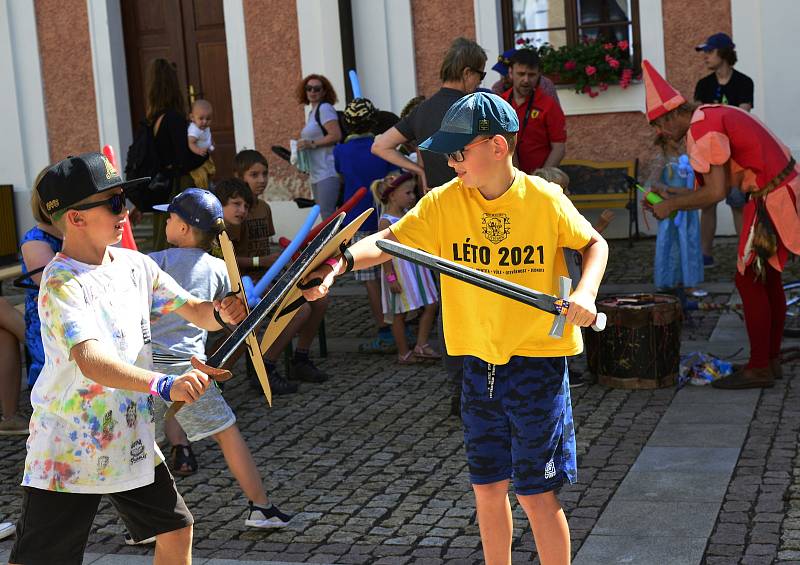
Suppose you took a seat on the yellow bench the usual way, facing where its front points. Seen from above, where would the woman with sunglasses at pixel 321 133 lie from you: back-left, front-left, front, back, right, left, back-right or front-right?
front-right

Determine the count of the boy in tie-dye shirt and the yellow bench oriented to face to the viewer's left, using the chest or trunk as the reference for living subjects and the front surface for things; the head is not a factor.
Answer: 0

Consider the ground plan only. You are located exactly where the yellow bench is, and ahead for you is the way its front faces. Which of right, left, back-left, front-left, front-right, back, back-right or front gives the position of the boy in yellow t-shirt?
front

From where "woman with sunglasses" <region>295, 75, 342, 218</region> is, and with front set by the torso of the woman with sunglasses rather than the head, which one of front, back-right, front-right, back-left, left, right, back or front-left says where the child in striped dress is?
front-left

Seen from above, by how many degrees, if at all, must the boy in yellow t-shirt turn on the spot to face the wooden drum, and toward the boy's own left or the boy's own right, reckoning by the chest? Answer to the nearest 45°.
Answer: approximately 135° to the boy's own right

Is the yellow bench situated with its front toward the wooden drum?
yes

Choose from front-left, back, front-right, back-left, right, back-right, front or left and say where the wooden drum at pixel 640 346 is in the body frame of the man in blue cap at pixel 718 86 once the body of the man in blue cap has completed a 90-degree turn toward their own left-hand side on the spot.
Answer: front-right

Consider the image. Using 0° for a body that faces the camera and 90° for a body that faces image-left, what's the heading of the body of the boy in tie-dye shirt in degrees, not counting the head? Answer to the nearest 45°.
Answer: approximately 315°

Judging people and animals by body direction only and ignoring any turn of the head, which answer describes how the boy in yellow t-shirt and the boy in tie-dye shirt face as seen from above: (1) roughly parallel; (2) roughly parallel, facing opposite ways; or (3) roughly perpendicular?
roughly perpendicular

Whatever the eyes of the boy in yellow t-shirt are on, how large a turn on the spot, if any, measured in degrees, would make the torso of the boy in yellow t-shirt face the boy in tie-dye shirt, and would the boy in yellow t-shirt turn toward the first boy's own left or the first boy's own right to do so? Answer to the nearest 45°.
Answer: approximately 45° to the first boy's own right

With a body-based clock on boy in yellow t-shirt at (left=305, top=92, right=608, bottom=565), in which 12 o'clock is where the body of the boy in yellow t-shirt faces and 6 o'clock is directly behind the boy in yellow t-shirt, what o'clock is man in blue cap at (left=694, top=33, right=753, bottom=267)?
The man in blue cap is roughly at 5 o'clock from the boy in yellow t-shirt.

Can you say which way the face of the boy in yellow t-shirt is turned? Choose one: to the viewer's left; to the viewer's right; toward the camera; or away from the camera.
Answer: to the viewer's left

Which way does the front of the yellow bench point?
toward the camera

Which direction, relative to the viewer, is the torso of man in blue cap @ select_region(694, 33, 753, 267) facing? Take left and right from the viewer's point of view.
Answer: facing the viewer and to the left of the viewer

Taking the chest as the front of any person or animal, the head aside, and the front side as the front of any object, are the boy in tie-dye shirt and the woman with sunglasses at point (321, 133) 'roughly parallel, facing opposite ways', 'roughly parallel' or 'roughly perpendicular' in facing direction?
roughly perpendicular

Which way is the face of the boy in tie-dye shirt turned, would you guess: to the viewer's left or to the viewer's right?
to the viewer's right

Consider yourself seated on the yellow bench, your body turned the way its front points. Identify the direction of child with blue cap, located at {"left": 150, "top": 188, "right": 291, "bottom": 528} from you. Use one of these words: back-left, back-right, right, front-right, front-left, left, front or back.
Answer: front
